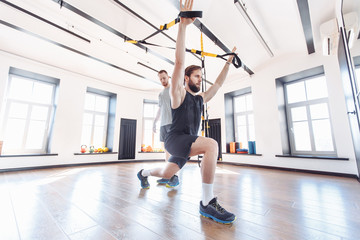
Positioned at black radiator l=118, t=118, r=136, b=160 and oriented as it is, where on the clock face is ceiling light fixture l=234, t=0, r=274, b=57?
The ceiling light fixture is roughly at 11 o'clock from the black radiator.

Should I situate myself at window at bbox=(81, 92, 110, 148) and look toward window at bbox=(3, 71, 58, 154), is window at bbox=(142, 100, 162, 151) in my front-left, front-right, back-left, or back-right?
back-left

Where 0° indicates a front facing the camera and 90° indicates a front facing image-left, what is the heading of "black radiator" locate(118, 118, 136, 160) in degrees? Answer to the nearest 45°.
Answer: approximately 0°

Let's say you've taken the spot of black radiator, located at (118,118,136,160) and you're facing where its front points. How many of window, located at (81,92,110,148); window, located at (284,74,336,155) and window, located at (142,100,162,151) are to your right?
1

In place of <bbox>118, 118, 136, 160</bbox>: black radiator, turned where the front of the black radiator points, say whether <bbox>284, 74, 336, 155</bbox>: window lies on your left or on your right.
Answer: on your left

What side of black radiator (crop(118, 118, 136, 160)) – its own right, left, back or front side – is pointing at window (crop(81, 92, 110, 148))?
right

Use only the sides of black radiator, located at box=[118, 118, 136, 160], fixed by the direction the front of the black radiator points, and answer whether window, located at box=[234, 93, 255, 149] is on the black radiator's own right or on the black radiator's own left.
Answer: on the black radiator's own left

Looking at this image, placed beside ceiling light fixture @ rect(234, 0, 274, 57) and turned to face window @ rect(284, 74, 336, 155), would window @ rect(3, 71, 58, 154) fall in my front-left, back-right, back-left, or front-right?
back-left

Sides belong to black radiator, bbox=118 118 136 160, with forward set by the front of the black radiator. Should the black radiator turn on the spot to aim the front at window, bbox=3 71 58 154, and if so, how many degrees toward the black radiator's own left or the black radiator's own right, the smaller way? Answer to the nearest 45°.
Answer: approximately 90° to the black radiator's own right
